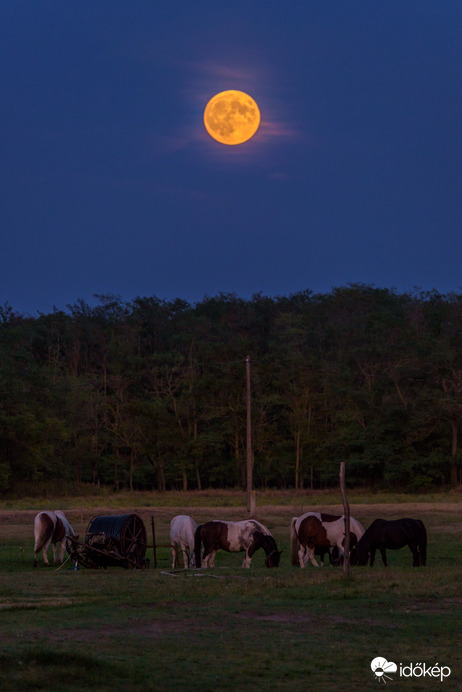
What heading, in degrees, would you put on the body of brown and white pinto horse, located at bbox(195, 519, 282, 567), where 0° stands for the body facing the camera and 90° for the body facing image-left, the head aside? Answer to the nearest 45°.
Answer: approximately 270°

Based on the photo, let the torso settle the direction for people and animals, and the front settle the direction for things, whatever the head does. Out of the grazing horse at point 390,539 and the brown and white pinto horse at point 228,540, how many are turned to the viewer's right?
1

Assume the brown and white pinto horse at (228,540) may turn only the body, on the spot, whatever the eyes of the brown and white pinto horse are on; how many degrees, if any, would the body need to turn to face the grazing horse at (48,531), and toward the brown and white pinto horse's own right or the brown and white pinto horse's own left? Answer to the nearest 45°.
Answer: approximately 135° to the brown and white pinto horse's own left

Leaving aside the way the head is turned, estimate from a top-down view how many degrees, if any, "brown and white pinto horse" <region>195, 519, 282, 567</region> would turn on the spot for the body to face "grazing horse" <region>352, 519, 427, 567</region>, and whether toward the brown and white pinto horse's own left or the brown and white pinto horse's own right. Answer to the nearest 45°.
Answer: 0° — it already faces it

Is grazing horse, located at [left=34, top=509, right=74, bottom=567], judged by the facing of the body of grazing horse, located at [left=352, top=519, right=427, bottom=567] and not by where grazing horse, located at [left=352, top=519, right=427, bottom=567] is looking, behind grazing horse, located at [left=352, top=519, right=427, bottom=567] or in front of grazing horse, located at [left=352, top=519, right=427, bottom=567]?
in front

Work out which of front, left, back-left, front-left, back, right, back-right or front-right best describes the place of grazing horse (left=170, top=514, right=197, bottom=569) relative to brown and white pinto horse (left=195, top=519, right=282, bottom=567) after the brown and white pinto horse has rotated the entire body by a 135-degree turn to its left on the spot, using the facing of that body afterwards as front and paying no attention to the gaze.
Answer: front

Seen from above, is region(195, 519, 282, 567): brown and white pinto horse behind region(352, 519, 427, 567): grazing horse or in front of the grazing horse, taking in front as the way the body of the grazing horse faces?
in front

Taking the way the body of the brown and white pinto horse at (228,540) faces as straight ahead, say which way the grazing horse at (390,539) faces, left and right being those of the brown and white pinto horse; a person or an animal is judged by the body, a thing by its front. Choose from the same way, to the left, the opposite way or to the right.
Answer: the opposite way

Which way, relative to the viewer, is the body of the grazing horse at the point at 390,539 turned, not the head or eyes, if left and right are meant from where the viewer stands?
facing to the left of the viewer

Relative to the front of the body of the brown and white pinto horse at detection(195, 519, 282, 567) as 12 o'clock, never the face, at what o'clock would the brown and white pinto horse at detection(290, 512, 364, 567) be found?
the brown and white pinto horse at detection(290, 512, 364, 567) is roughly at 12 o'clock from the brown and white pinto horse at detection(195, 519, 282, 567).
